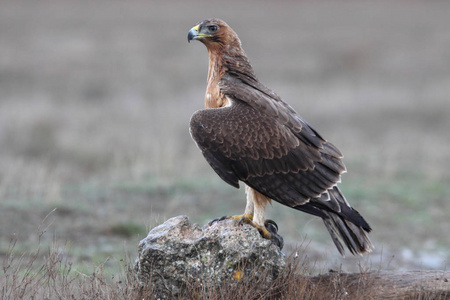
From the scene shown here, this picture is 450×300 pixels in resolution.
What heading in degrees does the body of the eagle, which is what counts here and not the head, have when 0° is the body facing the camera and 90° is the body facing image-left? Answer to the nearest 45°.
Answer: approximately 90°
